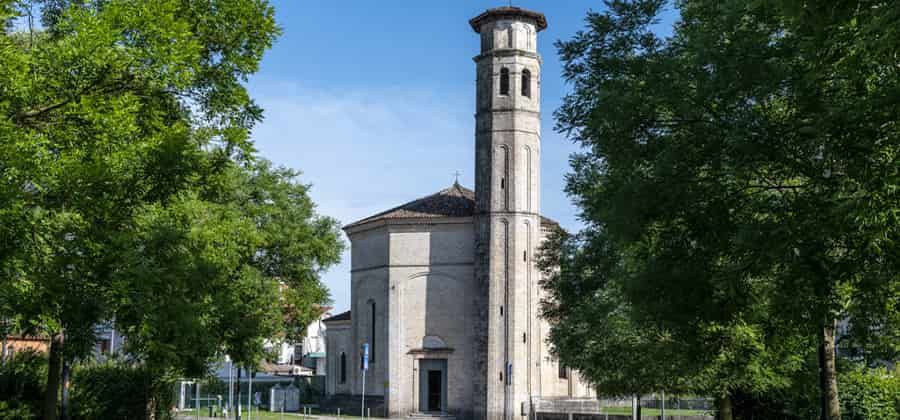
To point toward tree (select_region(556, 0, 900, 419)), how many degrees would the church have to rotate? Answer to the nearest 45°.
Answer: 0° — it already faces it

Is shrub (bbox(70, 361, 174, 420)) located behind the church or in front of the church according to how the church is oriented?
in front

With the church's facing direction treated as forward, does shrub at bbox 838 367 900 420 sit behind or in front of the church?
in front

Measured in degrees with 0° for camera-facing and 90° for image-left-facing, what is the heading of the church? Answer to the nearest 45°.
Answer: approximately 0°

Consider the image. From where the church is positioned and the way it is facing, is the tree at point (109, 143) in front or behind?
in front

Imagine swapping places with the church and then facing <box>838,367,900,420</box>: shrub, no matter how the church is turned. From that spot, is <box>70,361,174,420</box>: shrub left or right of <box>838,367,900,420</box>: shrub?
right
